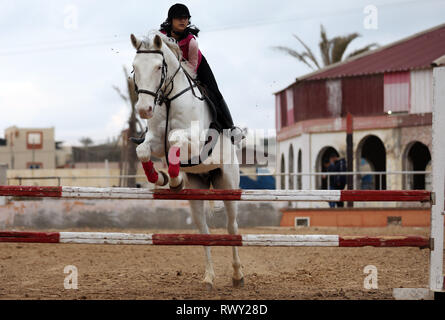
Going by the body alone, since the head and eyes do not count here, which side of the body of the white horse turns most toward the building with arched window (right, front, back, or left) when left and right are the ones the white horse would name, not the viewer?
back

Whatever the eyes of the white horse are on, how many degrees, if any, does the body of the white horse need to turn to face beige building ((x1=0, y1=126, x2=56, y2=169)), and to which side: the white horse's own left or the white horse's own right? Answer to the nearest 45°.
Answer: approximately 135° to the white horse's own right

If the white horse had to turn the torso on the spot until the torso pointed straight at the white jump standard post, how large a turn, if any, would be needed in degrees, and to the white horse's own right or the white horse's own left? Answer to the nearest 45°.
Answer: approximately 135° to the white horse's own left

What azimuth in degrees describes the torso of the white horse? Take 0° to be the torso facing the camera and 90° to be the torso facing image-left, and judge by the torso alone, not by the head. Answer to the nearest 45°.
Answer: approximately 45°
